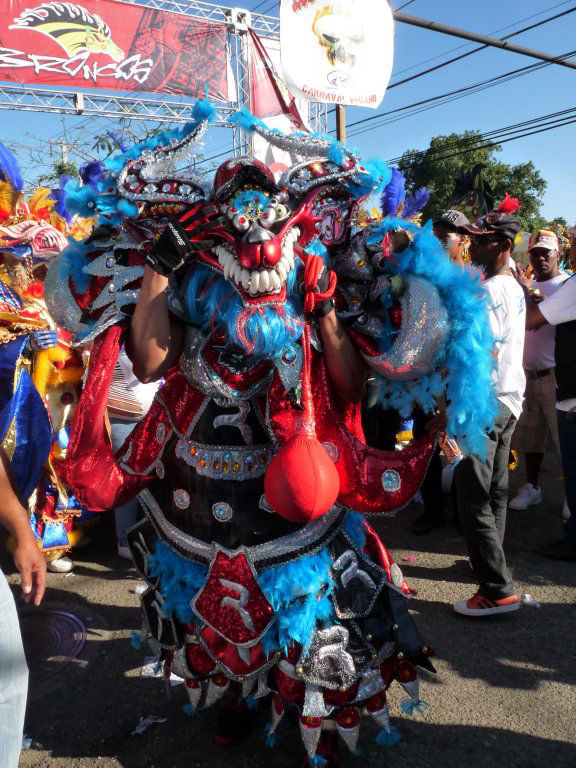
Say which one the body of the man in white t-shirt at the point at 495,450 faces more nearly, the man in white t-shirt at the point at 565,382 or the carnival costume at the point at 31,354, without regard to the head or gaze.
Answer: the carnival costume

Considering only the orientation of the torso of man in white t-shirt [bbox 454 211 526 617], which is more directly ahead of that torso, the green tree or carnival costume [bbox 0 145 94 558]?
the carnival costume

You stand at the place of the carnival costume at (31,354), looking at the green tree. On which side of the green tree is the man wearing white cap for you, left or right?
right

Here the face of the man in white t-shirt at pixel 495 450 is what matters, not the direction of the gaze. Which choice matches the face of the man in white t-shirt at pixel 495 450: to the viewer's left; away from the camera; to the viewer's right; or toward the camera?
to the viewer's left

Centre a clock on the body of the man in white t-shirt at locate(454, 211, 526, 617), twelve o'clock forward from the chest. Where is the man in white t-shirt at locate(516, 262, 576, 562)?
the man in white t-shirt at locate(516, 262, 576, 562) is roughly at 4 o'clock from the man in white t-shirt at locate(454, 211, 526, 617).

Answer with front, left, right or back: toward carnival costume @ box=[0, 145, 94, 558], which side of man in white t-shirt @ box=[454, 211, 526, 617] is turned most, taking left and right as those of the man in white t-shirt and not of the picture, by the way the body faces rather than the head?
front

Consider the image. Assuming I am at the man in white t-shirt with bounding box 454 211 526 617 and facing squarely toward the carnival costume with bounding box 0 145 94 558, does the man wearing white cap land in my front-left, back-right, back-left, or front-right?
back-right

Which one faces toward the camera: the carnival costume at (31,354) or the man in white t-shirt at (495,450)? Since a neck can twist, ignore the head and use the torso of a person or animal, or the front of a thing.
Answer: the carnival costume

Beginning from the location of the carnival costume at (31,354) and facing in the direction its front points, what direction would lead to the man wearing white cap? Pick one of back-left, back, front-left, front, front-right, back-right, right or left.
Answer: left

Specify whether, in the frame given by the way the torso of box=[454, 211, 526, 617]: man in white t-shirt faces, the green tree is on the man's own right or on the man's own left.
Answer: on the man's own right

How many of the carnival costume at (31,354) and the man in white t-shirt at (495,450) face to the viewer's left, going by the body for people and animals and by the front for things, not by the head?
1

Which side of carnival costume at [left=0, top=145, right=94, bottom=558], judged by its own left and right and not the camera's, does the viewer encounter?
front

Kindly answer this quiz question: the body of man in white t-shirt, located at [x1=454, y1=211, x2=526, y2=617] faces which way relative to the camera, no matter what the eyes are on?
to the viewer's left
